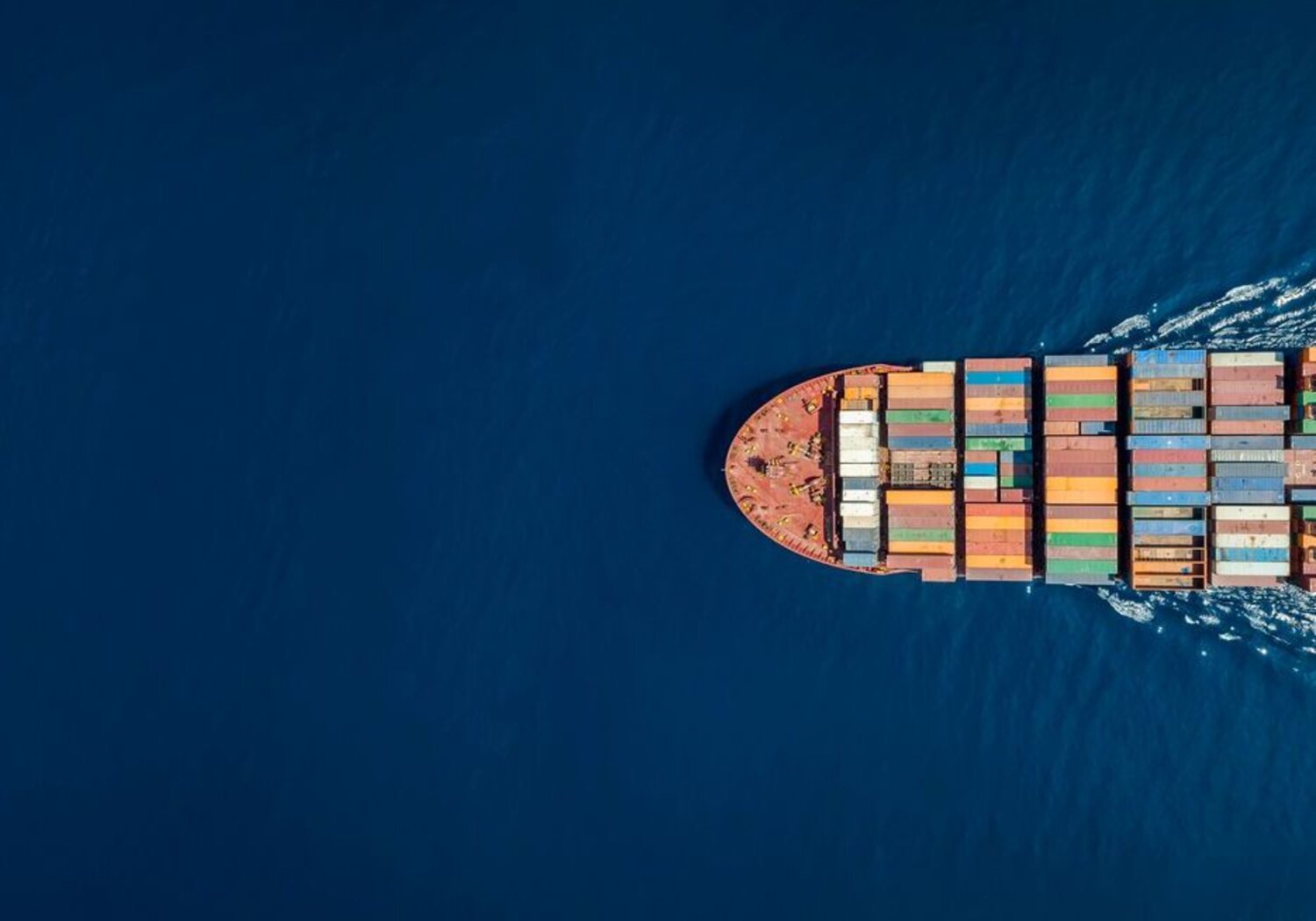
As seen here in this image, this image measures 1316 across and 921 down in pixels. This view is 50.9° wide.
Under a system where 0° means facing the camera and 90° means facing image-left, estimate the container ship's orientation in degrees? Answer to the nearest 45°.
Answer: approximately 90°
